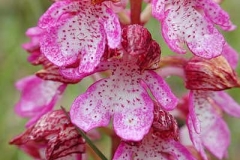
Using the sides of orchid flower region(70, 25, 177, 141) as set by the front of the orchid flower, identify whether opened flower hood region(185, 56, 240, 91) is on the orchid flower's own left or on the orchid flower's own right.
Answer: on the orchid flower's own left

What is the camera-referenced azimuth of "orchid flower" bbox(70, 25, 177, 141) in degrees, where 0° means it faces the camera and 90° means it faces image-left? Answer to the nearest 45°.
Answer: approximately 0°

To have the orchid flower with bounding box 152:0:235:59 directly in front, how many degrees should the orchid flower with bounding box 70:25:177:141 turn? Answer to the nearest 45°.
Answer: approximately 135° to its left
